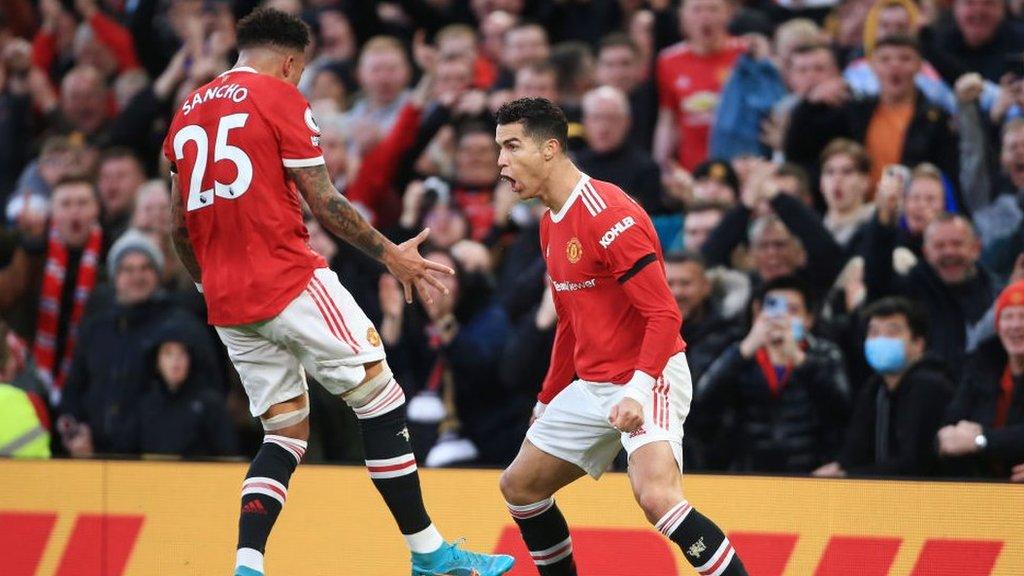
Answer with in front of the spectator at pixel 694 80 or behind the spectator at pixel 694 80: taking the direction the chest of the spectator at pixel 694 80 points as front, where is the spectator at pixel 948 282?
in front

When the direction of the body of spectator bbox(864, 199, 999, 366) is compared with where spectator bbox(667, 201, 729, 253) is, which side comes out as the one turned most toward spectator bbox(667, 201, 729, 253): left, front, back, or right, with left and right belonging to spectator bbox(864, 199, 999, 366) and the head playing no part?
right

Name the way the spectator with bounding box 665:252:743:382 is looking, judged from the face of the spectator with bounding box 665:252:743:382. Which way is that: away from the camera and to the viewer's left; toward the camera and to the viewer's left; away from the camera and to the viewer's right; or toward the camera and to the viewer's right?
toward the camera and to the viewer's left

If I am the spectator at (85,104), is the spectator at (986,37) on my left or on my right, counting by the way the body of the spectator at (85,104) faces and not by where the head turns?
on my left

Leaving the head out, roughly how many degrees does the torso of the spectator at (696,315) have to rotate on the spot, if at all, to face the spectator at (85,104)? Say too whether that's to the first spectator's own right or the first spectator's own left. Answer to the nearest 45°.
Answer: approximately 90° to the first spectator's own right

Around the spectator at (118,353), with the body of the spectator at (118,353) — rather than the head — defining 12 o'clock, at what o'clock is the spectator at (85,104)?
the spectator at (85,104) is roughly at 6 o'clock from the spectator at (118,353).

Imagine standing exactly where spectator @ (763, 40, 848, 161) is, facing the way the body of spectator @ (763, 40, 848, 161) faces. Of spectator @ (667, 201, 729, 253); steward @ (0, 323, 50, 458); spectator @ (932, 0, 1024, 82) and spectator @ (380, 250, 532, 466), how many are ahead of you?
3

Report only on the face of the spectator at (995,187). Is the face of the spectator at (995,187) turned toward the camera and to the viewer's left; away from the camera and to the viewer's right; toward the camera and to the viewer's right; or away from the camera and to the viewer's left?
toward the camera and to the viewer's left

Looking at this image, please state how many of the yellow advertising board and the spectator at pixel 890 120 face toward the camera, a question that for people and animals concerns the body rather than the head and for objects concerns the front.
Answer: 2

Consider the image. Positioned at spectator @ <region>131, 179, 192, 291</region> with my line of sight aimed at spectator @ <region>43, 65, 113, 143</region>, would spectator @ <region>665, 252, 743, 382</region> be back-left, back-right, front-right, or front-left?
back-right

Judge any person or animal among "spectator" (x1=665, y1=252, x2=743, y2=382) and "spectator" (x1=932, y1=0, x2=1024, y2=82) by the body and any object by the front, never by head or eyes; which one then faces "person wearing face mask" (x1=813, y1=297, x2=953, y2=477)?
"spectator" (x1=932, y1=0, x2=1024, y2=82)
